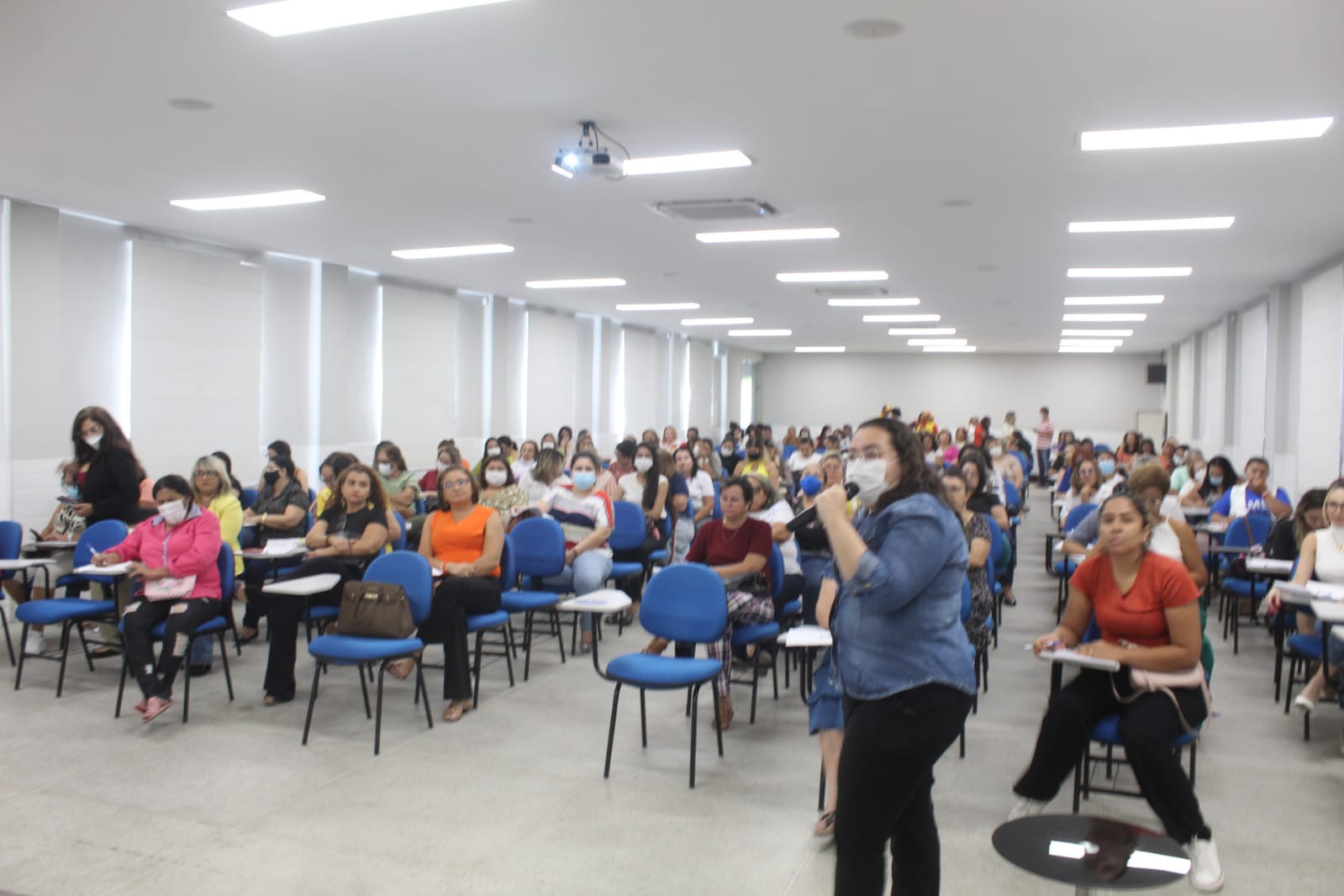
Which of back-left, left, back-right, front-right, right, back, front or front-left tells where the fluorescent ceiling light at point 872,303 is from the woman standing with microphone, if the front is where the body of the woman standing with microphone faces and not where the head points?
right

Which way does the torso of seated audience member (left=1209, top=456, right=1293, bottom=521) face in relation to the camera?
toward the camera

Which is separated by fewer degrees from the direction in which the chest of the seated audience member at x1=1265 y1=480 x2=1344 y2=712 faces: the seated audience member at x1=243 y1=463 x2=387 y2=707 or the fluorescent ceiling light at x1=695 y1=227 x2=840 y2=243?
the seated audience member

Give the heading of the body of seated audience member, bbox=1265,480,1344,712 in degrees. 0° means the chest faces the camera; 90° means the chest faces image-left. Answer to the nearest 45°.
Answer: approximately 45°

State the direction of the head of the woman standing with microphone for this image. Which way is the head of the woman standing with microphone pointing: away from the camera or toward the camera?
toward the camera

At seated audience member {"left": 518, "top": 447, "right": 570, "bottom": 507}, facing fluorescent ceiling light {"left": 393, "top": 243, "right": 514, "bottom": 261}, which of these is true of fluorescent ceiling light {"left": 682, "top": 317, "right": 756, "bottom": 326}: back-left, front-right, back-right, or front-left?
front-right

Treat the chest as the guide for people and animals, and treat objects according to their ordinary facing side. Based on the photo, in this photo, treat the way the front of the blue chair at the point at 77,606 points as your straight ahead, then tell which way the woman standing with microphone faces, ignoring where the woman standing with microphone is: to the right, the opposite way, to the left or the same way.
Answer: to the right

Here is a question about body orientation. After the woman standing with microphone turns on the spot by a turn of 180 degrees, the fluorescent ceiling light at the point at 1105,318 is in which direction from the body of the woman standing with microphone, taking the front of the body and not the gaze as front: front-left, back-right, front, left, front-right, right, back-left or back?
left

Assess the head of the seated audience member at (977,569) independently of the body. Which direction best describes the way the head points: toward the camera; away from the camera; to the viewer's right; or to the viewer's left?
toward the camera

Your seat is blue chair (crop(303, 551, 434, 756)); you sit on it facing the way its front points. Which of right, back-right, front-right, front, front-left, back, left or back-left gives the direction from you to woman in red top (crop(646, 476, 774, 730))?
back-left

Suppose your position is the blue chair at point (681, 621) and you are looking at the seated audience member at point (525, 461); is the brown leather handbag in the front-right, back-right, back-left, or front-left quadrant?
front-left

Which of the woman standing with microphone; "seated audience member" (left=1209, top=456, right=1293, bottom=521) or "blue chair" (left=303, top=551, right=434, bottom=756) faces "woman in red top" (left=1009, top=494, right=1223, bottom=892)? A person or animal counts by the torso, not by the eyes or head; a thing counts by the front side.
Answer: the seated audience member

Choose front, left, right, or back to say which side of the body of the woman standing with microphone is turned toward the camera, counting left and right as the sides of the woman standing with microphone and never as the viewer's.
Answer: left

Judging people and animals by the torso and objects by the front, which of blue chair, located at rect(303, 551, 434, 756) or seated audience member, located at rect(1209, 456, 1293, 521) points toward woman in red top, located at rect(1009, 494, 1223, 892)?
the seated audience member

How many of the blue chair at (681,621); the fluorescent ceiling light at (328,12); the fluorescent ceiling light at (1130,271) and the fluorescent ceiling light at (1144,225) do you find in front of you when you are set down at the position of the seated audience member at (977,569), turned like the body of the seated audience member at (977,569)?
2

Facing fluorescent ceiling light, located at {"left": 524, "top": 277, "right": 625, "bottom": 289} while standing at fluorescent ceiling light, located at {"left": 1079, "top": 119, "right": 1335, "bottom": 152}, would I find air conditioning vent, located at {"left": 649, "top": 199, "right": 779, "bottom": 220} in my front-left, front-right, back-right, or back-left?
front-left
